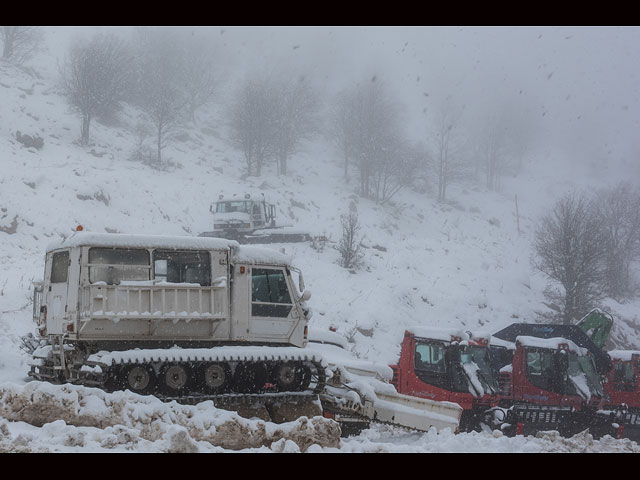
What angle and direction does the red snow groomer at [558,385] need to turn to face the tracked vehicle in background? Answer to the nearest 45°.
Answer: approximately 180°

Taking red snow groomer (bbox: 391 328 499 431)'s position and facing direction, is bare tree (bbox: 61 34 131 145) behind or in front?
behind

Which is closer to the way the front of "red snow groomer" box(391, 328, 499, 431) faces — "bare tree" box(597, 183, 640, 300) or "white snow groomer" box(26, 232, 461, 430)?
the white snow groomer

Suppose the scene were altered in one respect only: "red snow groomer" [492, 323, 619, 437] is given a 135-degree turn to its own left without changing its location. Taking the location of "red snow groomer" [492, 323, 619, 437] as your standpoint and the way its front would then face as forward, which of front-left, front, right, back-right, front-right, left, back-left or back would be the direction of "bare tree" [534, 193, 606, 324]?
front

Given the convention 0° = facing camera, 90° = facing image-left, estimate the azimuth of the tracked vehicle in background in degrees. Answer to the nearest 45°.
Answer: approximately 45°

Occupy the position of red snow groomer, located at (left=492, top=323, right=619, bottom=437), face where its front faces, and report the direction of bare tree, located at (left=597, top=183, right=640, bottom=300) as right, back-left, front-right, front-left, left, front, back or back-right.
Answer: back-left
